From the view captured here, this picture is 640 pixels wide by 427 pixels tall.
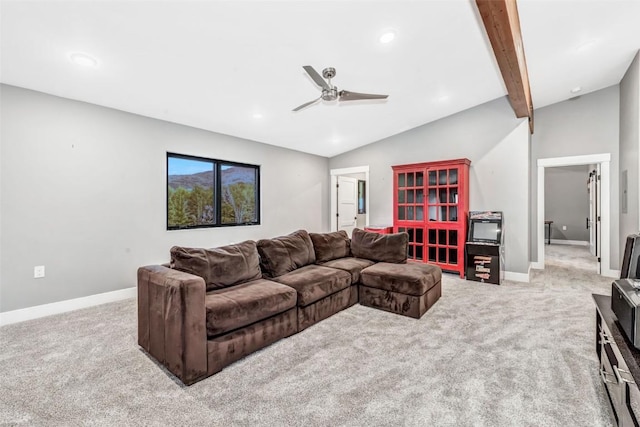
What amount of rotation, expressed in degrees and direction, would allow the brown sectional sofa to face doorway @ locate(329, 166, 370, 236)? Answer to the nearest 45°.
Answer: approximately 135° to its left

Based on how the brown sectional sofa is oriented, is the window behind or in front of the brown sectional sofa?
behind

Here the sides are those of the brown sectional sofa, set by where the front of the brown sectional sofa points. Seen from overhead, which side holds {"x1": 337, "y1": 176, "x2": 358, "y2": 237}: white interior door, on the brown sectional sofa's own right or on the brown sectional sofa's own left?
on the brown sectional sofa's own left

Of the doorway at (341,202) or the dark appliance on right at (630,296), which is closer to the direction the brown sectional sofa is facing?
the dark appliance on right

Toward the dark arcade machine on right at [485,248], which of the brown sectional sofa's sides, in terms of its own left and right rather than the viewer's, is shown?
left

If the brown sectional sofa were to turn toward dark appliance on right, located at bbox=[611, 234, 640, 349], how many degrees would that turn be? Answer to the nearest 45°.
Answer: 0° — it already faces it

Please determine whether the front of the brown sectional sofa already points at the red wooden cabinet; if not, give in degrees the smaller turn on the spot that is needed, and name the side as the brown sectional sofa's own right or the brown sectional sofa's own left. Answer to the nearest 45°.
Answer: approximately 90° to the brown sectional sofa's own left

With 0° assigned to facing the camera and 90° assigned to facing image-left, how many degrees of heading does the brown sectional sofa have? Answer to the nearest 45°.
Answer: approximately 315°
